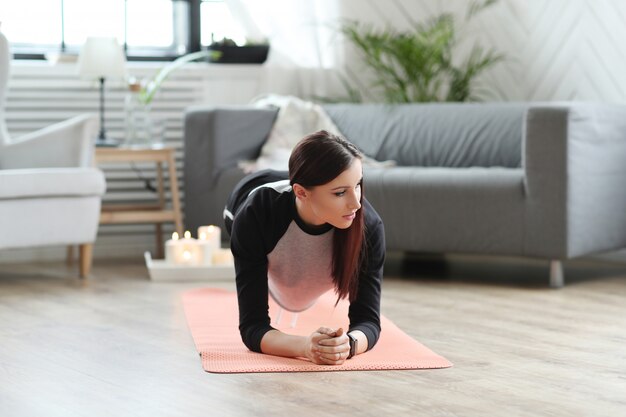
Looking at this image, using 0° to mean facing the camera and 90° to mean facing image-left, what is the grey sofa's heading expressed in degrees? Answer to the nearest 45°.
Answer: approximately 45°

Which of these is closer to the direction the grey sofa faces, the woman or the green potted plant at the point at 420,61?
the woman

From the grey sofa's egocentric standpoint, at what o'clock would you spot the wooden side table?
The wooden side table is roughly at 2 o'clock from the grey sofa.

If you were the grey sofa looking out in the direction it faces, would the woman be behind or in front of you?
in front

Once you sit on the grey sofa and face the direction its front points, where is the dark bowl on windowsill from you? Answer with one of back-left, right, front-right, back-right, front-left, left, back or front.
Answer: right

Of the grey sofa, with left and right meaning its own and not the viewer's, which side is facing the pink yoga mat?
front

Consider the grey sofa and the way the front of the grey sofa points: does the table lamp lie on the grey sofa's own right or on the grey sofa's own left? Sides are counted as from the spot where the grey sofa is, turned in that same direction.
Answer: on the grey sofa's own right

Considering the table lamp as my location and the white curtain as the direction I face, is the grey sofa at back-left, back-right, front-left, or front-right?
front-right

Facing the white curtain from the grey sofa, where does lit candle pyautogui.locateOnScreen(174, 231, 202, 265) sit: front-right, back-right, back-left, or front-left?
front-left
